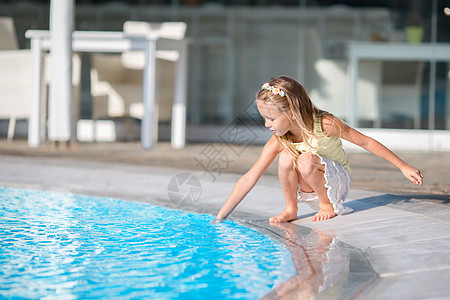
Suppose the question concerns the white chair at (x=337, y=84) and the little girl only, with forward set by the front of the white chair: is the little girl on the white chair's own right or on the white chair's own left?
on the white chair's own right

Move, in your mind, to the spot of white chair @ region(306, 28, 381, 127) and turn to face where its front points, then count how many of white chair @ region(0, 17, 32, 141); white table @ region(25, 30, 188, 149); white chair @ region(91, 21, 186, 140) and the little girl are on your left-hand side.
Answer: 0

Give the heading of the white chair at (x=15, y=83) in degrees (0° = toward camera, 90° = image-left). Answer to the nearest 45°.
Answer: approximately 270°

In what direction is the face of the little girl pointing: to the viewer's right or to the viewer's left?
to the viewer's left

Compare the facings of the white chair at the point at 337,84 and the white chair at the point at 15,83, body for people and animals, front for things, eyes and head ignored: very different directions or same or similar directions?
same or similar directions

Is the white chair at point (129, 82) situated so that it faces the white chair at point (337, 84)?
no

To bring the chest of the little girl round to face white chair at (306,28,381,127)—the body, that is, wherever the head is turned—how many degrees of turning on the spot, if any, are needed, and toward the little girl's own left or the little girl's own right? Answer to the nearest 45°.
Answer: approximately 135° to the little girl's own right

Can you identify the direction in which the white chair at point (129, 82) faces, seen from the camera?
facing the viewer and to the left of the viewer

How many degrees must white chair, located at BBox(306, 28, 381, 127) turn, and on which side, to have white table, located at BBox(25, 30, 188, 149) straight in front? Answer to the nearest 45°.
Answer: approximately 135° to its right

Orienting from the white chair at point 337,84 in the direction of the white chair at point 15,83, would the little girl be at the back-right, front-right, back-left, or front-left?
front-left

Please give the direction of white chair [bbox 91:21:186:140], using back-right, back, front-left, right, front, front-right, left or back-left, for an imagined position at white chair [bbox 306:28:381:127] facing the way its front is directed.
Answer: back-right
